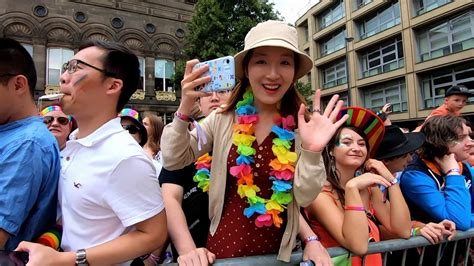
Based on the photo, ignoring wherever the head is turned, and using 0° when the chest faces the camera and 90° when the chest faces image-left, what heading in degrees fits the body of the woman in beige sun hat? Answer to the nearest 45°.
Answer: approximately 0°

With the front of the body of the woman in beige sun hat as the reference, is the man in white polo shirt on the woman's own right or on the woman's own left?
on the woman's own right

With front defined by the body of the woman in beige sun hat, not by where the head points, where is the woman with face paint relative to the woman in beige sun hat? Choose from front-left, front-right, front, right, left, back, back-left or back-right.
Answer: back-left

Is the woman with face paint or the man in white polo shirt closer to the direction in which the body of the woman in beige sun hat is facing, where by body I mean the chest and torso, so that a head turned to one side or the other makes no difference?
the man in white polo shirt
